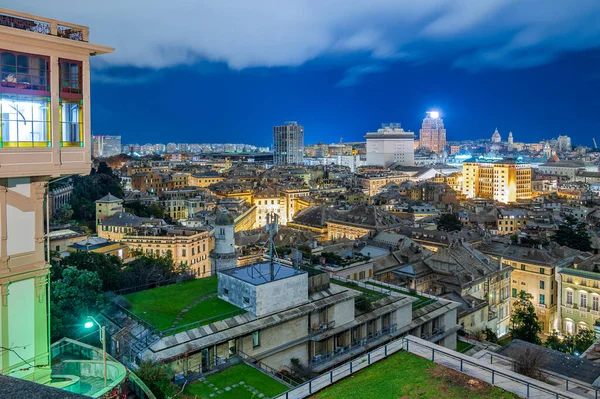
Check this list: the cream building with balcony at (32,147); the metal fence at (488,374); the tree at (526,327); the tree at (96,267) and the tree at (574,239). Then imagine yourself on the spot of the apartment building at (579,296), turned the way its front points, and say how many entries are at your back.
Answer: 1

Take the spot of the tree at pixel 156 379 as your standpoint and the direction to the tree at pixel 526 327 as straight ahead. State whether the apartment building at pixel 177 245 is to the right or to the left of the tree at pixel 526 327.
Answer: left

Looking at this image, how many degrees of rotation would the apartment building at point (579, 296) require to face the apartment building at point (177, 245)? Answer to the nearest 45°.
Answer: approximately 90° to its right

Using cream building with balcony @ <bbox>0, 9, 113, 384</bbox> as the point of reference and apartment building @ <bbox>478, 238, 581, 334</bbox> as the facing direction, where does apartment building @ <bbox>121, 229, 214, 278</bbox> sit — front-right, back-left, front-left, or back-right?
front-left

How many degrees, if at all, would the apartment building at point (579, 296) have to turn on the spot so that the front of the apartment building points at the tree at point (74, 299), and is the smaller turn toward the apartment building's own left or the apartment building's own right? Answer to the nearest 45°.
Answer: approximately 45° to the apartment building's own right

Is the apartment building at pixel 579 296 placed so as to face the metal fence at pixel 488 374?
yes

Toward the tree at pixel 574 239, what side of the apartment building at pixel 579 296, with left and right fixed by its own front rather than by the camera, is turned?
back

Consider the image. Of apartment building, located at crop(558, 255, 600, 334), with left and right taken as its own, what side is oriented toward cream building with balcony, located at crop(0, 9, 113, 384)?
front

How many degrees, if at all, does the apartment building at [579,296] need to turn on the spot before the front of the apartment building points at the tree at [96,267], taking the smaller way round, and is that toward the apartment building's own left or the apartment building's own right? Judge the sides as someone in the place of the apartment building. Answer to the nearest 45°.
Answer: approximately 45° to the apartment building's own right

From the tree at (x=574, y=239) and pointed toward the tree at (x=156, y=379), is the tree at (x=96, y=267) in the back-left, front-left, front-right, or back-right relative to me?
front-right

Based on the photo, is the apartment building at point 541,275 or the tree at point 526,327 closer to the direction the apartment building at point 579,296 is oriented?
the tree

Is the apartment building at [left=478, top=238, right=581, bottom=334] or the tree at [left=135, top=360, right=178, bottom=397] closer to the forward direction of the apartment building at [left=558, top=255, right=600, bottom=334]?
the tree

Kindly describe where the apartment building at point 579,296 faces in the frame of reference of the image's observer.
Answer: facing the viewer

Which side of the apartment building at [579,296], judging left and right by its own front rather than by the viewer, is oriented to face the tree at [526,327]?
front
